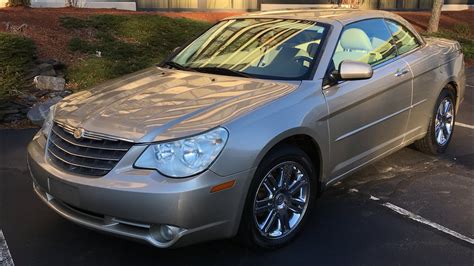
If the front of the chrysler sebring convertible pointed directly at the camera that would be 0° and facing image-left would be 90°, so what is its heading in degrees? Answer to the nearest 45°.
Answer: approximately 45°

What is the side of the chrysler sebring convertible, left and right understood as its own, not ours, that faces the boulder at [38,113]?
right

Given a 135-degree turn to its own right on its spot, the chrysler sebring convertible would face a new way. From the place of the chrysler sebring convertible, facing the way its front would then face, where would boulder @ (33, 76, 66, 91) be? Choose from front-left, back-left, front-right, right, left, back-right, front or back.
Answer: front-left

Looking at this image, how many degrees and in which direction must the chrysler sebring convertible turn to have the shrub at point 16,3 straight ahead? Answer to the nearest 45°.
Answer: approximately 90° to its right
